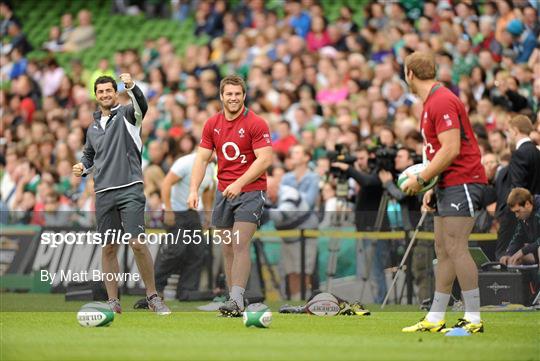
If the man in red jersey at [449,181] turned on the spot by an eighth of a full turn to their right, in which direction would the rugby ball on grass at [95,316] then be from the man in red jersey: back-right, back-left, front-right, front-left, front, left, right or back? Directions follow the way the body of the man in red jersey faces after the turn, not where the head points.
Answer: front-left

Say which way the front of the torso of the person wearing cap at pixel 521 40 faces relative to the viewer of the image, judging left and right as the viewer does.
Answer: facing the viewer and to the left of the viewer

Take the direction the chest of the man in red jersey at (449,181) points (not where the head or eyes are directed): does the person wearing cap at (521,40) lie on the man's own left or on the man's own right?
on the man's own right

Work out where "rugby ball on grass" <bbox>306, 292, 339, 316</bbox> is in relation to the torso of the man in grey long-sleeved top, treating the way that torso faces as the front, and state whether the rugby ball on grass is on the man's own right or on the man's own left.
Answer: on the man's own left

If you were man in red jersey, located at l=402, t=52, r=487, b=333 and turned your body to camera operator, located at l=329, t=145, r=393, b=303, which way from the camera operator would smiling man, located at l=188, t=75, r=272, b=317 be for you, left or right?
left

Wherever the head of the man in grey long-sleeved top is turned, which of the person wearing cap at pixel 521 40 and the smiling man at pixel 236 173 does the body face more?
the smiling man

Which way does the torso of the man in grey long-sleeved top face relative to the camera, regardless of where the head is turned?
toward the camera

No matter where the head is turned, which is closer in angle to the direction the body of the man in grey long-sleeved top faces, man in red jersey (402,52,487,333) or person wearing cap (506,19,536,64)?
the man in red jersey

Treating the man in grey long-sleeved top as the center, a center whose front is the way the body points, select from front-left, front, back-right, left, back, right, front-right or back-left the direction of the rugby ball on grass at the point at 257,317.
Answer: front-left

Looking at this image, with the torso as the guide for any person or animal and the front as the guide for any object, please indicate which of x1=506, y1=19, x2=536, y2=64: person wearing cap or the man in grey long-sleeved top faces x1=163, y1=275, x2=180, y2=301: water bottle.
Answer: the person wearing cap

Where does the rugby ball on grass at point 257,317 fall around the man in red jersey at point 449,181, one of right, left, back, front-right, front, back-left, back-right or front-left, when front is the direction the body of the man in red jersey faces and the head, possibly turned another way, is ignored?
front

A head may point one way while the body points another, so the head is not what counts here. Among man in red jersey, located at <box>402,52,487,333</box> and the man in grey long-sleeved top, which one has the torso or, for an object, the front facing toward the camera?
the man in grey long-sleeved top

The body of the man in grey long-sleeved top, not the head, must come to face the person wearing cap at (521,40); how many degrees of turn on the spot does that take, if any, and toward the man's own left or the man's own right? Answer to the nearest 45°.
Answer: approximately 135° to the man's own left

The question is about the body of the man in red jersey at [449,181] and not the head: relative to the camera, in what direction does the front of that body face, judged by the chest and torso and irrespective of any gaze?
to the viewer's left
